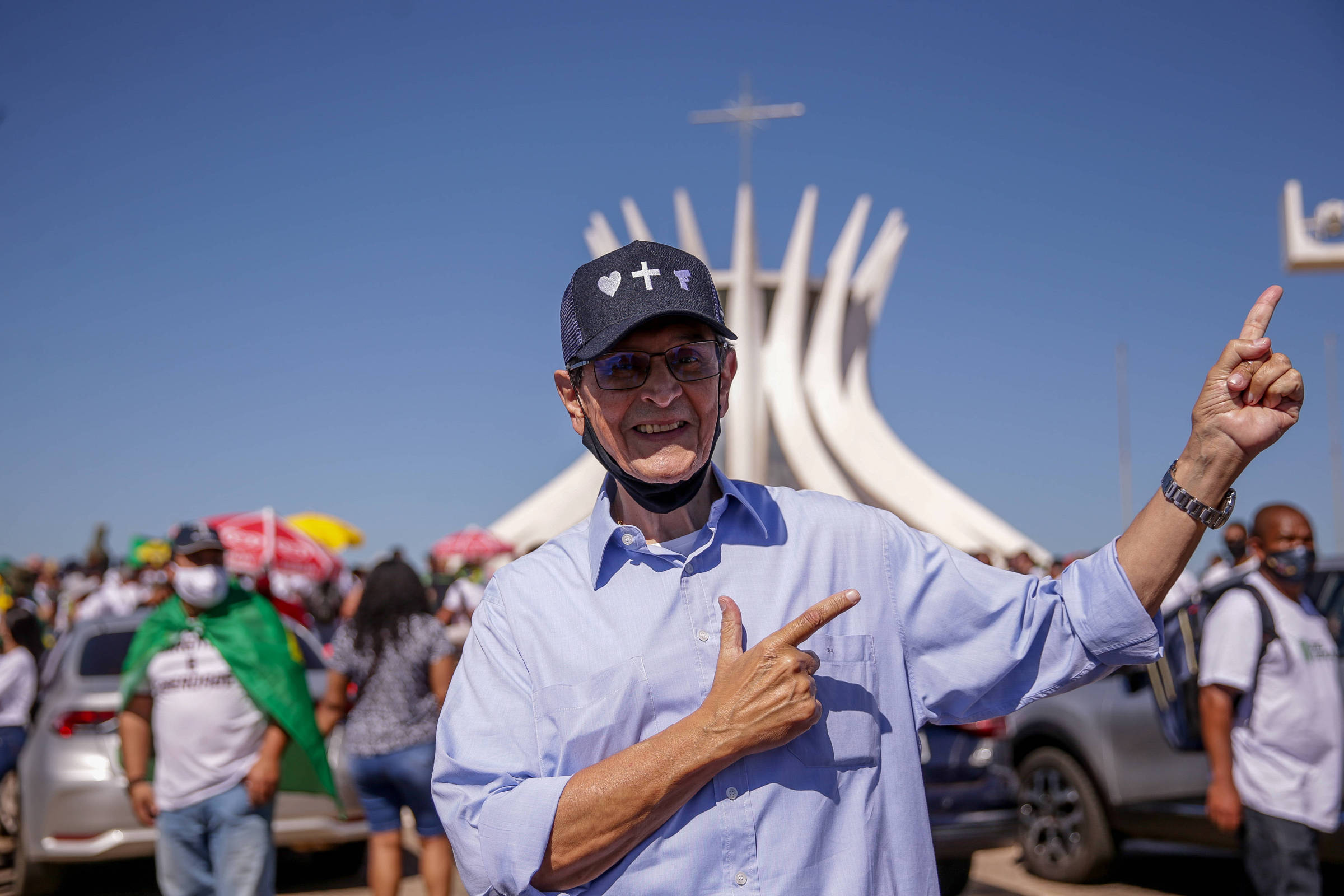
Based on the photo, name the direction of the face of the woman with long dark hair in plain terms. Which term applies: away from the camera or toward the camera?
away from the camera

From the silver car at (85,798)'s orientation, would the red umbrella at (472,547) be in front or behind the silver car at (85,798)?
in front

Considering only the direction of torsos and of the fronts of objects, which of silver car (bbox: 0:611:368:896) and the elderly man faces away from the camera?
the silver car

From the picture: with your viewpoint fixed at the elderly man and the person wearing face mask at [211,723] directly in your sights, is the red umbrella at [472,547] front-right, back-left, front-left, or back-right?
front-right

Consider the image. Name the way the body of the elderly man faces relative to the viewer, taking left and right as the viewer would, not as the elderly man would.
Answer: facing the viewer

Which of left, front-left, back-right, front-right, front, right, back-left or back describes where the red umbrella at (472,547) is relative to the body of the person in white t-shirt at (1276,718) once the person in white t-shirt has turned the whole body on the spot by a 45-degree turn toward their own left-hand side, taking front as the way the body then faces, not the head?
back-left

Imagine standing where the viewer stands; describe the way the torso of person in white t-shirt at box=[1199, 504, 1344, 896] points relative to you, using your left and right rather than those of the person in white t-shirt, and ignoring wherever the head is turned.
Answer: facing the viewer and to the right of the viewer

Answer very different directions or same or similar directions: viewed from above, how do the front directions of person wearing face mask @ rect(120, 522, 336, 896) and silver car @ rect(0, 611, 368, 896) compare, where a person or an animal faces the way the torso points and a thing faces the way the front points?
very different directions

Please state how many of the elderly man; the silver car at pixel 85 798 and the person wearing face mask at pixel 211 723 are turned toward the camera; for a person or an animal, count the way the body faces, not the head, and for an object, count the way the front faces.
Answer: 2

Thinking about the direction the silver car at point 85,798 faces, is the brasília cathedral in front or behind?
in front

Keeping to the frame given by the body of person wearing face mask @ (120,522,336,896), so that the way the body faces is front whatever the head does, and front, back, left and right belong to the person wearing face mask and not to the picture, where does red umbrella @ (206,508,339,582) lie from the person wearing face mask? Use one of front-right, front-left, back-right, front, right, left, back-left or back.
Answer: back

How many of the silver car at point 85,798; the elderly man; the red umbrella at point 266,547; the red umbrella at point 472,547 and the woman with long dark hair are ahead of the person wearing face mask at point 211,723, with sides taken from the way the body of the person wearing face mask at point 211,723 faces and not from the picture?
1

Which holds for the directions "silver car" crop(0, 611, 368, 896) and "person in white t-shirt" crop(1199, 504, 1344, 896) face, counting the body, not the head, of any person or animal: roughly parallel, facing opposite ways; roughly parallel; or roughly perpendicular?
roughly parallel, facing opposite ways

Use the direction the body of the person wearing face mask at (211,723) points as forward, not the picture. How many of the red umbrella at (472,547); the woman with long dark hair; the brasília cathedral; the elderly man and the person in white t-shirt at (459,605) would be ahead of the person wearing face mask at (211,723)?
1

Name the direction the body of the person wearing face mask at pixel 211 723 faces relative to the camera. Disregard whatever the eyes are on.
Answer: toward the camera

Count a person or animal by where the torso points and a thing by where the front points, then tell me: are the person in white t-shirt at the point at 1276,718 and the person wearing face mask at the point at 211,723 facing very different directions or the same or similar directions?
same or similar directions

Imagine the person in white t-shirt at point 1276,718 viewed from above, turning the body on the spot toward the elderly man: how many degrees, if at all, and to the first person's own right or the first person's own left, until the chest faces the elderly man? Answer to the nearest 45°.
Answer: approximately 45° to the first person's own right

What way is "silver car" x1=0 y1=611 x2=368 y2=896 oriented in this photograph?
away from the camera

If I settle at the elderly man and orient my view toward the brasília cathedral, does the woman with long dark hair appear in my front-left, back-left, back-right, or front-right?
front-left

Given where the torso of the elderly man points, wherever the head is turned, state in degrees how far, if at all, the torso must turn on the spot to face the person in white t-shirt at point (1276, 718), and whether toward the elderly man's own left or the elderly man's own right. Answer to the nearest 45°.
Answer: approximately 135° to the elderly man's own left
